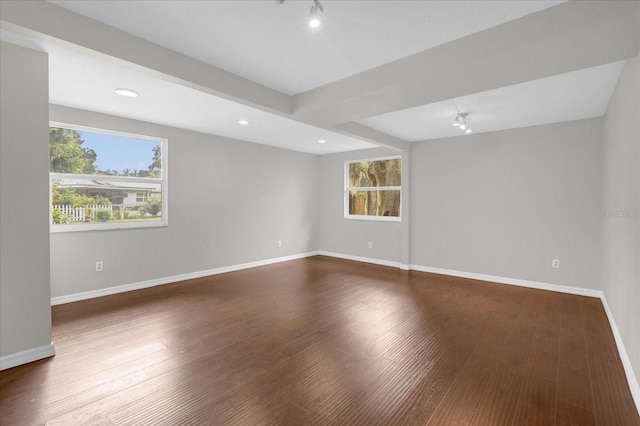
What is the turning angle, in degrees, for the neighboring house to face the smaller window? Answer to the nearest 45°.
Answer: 0° — it already faces it

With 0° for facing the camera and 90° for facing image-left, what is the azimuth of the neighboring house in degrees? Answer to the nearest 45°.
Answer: approximately 0°

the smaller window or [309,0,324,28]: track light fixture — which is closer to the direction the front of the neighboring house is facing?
the track light fixture
